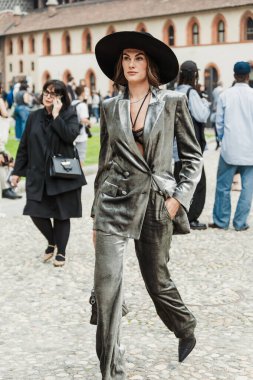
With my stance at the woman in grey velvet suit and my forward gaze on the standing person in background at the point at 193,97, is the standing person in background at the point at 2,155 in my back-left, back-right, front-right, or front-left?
front-left

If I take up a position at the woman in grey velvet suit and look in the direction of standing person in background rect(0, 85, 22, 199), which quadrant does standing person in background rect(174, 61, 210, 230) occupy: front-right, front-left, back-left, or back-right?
front-right

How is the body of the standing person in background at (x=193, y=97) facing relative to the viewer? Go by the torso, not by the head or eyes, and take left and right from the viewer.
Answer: facing away from the viewer and to the right of the viewer

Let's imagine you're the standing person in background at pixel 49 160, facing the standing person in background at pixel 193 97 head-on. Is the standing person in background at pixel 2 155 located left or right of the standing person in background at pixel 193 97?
left

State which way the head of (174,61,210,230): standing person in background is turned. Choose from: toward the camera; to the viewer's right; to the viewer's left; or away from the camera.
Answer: away from the camera

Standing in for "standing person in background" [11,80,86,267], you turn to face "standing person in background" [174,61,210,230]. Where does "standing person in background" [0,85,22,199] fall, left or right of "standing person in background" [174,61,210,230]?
left

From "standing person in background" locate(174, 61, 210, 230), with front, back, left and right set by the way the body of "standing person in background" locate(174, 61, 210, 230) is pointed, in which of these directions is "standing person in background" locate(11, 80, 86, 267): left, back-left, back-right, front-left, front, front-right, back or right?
back
